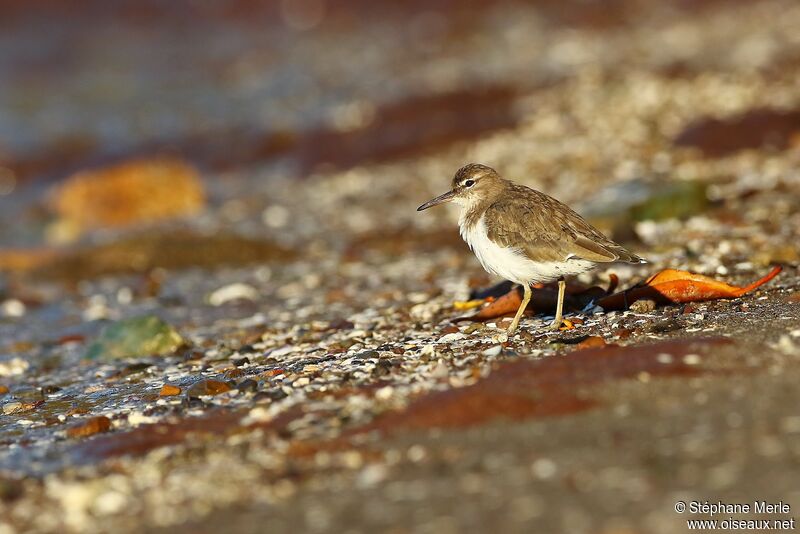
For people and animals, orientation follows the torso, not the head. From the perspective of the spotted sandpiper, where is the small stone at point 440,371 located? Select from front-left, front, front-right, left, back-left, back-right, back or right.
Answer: front-left

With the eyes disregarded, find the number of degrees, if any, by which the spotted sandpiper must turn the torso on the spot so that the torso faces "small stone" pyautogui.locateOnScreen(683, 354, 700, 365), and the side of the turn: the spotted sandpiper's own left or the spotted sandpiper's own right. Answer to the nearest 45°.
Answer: approximately 135° to the spotted sandpiper's own left

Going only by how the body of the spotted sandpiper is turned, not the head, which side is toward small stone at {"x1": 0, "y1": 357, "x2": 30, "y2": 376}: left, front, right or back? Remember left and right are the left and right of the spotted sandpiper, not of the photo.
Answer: front

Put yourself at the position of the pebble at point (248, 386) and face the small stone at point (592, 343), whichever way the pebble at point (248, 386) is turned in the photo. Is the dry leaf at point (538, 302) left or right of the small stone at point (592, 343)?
left

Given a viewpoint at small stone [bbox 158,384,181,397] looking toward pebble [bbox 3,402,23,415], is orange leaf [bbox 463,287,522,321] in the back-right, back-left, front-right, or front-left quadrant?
back-right

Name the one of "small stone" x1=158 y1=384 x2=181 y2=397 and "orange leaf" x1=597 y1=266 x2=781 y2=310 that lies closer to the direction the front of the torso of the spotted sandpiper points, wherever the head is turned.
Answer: the small stone

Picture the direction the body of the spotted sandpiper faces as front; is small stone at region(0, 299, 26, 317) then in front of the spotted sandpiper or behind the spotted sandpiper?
in front

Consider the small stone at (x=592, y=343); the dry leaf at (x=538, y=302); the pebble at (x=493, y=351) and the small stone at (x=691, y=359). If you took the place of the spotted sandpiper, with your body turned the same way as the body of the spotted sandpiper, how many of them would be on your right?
1

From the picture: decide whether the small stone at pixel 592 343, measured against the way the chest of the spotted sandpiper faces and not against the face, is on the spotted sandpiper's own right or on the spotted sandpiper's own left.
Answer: on the spotted sandpiper's own left

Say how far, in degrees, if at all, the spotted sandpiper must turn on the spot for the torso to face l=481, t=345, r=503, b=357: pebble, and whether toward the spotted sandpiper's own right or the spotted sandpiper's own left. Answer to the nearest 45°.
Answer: approximately 45° to the spotted sandpiper's own left

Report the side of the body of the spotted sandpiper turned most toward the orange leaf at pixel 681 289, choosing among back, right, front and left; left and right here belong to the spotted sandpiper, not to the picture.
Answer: back

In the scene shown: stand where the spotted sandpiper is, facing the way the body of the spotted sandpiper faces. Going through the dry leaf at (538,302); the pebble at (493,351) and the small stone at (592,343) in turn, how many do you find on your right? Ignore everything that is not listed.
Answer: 1

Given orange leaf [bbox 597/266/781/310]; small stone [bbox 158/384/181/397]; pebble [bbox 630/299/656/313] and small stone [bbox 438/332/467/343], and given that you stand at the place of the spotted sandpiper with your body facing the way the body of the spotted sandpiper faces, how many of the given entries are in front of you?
2

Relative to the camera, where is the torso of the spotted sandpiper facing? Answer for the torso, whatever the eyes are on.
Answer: to the viewer's left

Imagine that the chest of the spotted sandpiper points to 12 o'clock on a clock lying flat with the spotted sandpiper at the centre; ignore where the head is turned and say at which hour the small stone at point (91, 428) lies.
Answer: The small stone is roughly at 11 o'clock from the spotted sandpiper.
